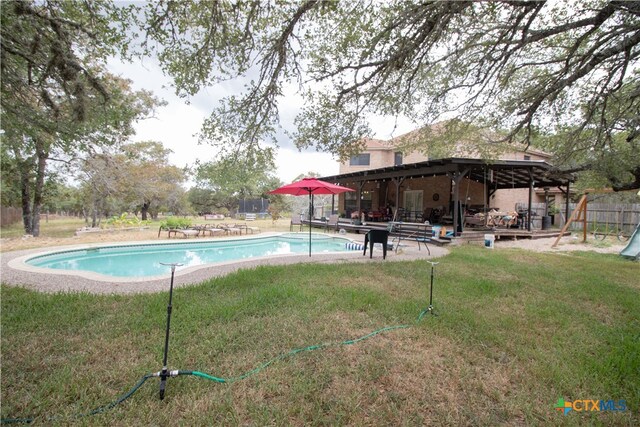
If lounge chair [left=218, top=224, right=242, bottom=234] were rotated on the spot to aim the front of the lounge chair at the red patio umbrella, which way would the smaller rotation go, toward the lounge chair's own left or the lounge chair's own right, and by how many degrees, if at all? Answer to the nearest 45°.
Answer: approximately 45° to the lounge chair's own right

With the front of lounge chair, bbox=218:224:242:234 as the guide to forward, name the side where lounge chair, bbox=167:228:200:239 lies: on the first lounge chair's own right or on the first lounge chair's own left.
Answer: on the first lounge chair's own right

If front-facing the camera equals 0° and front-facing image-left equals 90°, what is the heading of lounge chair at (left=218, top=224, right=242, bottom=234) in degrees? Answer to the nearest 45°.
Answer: approximately 315°

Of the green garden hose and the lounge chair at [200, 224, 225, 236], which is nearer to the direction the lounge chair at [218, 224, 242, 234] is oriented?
the green garden hose

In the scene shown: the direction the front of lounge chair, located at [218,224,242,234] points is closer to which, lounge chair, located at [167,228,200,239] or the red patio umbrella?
the red patio umbrella

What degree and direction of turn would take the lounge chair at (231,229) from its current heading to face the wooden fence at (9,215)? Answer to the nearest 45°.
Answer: approximately 180°

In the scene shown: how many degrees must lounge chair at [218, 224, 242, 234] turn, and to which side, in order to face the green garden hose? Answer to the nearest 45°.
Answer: approximately 45° to its right

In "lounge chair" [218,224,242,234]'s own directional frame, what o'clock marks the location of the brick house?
The brick house is roughly at 11 o'clock from the lounge chair.
